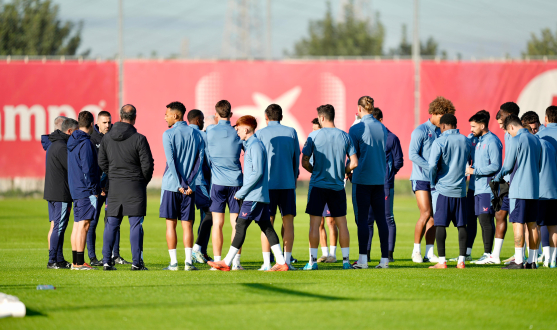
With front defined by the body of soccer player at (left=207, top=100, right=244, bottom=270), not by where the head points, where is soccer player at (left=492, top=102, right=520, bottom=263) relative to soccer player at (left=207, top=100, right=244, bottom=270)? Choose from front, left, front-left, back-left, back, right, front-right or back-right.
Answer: right

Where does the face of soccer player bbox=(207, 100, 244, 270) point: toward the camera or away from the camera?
away from the camera

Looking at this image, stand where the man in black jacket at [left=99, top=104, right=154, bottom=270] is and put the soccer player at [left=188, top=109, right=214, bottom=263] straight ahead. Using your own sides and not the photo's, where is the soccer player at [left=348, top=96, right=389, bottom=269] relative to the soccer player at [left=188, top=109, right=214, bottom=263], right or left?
right

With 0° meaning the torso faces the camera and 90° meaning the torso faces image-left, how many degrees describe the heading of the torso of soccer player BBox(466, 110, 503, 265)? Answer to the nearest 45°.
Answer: approximately 90°

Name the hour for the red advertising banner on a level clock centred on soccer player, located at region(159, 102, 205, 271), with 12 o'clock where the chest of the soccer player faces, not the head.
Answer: The red advertising banner is roughly at 1 o'clock from the soccer player.

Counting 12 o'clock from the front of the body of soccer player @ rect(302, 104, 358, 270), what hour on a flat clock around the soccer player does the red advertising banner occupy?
The red advertising banner is roughly at 11 o'clock from the soccer player.

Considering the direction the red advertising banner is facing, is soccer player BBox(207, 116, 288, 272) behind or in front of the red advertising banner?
in front

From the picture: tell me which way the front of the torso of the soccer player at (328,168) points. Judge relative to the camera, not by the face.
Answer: away from the camera

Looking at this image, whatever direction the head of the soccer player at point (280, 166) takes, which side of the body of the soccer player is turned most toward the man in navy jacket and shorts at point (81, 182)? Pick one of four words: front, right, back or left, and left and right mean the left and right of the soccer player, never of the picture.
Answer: left

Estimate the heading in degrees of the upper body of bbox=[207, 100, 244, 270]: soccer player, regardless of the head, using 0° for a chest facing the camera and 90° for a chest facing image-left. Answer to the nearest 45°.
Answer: approximately 180°

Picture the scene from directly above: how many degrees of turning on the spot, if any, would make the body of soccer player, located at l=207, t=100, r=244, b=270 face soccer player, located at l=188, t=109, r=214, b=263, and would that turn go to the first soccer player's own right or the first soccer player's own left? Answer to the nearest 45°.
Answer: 0° — they already face them

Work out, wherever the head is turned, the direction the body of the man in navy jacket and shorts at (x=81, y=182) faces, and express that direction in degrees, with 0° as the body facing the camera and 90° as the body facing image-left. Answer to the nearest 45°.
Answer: approximately 225°
